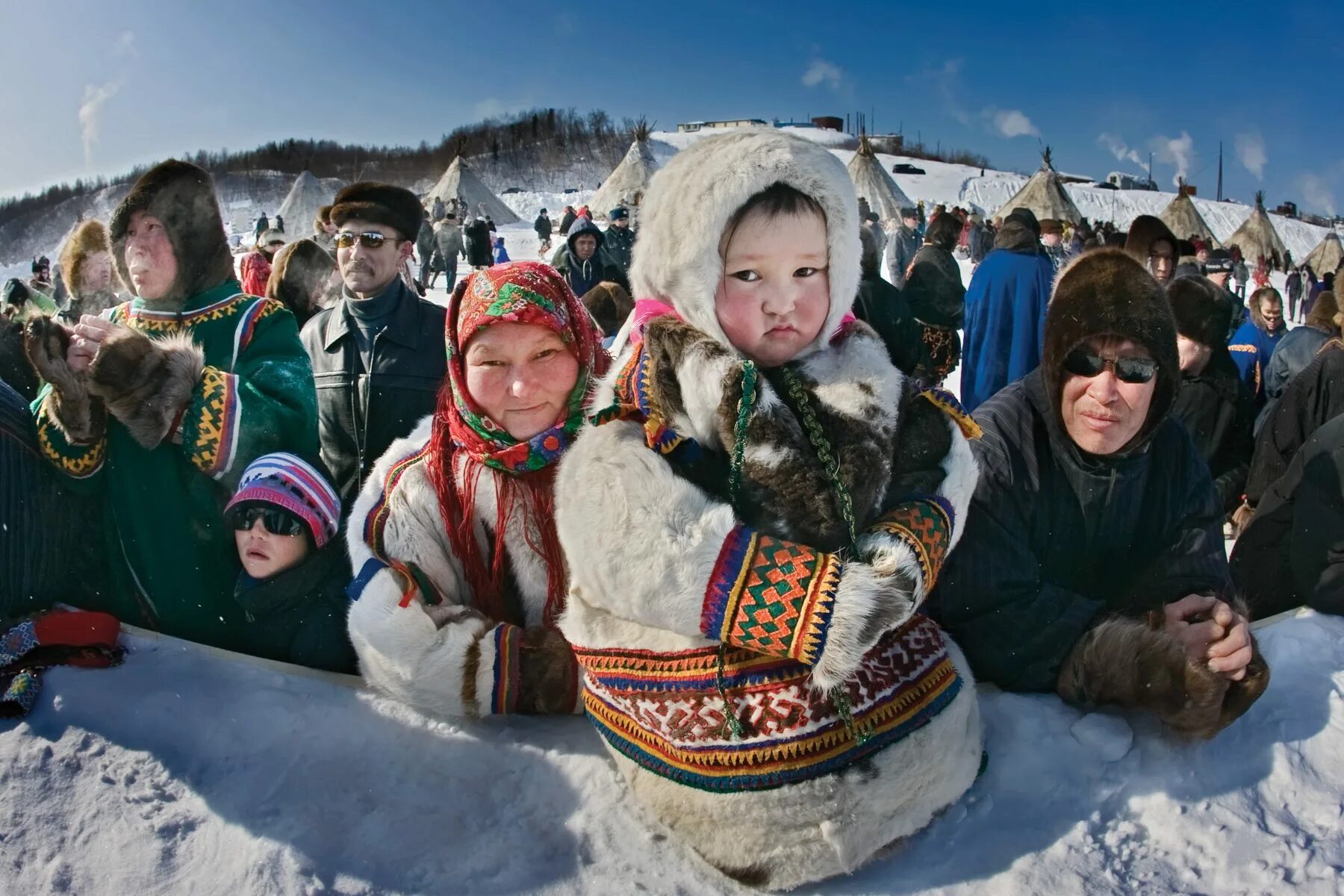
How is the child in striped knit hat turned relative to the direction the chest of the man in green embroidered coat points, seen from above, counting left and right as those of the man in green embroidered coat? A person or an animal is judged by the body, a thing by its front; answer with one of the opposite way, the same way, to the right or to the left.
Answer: the same way

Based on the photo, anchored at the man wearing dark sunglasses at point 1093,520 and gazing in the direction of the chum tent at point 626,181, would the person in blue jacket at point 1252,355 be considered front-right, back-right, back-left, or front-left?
front-right

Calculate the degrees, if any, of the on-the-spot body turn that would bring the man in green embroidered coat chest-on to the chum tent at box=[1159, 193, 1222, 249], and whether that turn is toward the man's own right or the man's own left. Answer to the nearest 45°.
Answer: approximately 180°

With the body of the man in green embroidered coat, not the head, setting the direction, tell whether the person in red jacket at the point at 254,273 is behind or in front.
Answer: behind

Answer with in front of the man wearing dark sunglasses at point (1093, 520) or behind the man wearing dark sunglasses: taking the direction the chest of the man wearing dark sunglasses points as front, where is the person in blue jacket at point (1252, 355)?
behind

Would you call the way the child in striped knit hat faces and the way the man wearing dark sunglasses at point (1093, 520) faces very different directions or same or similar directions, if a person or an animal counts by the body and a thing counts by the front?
same or similar directions

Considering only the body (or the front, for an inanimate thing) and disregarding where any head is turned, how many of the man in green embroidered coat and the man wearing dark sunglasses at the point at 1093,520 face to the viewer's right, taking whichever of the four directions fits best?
0

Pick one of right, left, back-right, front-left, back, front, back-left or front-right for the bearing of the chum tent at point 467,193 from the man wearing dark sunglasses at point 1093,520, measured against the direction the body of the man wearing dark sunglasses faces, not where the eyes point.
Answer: back-right

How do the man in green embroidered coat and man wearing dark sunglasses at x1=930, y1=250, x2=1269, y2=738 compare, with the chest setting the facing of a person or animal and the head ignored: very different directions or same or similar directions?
same or similar directions

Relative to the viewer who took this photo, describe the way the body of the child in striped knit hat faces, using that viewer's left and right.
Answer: facing the viewer and to the left of the viewer

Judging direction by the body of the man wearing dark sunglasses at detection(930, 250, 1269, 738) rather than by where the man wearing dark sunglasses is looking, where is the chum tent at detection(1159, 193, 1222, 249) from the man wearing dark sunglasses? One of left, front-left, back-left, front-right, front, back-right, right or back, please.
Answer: back

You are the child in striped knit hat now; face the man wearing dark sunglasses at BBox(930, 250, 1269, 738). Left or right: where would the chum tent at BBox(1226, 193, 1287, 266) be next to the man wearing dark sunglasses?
left

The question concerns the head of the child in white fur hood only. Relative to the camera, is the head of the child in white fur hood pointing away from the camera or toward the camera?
toward the camera

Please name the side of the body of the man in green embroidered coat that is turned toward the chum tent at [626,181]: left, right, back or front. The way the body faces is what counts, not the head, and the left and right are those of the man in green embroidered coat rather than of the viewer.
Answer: back

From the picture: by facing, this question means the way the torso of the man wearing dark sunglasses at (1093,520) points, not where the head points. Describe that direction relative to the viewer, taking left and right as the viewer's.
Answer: facing the viewer

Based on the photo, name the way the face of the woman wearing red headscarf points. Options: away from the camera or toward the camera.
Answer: toward the camera

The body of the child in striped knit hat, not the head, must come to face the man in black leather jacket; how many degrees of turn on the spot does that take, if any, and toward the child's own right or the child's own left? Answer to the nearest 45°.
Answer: approximately 135° to the child's own right

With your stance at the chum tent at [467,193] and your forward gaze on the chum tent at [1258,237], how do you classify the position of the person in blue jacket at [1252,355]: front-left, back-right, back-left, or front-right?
front-right
